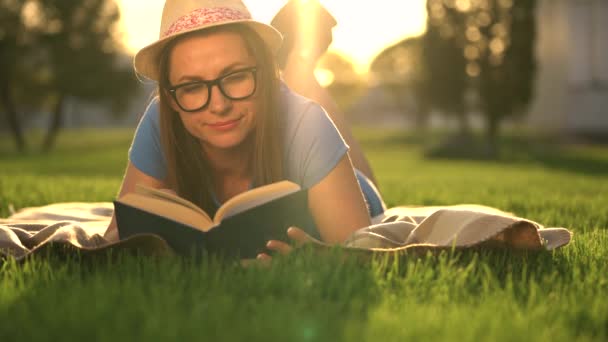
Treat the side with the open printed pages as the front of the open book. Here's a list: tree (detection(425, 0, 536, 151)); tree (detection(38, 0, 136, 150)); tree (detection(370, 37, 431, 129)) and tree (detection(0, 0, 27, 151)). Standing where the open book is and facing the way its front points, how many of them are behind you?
0

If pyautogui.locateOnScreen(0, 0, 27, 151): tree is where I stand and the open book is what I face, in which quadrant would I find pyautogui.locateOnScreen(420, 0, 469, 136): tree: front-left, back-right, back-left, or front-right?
front-left

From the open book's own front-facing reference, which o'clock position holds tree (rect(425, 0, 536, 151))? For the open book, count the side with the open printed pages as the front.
The tree is roughly at 1 o'clock from the open book.

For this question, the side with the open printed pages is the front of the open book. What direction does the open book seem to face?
away from the camera

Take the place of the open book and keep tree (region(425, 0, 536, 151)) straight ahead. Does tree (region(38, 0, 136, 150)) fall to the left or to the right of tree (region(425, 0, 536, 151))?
left

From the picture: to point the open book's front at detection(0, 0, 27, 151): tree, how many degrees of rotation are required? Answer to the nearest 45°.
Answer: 0° — it already faces it

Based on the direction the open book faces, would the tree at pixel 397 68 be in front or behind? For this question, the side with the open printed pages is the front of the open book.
in front

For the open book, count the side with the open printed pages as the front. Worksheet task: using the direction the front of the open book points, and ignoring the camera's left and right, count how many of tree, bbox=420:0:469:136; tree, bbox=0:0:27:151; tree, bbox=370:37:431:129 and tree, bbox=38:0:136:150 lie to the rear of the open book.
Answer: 0

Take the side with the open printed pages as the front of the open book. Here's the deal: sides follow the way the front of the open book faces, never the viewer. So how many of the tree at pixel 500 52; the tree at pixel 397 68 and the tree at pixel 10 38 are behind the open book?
0

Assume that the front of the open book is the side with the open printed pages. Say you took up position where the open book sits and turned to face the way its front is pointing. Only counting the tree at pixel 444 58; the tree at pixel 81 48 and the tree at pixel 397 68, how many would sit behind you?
0

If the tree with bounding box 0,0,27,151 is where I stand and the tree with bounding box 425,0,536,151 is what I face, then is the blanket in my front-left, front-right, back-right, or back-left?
front-right
